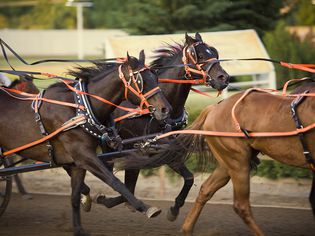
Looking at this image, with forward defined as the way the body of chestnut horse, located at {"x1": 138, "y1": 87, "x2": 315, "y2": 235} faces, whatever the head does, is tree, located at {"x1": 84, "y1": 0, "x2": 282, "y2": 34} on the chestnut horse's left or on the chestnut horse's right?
on the chestnut horse's left

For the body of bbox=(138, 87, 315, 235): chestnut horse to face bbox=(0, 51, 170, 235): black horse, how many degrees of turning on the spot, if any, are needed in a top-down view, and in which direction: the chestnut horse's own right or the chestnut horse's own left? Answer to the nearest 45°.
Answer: approximately 180°

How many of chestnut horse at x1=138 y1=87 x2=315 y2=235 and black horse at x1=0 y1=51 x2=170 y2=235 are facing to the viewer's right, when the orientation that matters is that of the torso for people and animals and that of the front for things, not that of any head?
2

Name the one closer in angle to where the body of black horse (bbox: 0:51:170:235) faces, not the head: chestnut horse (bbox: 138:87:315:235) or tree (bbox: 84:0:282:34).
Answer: the chestnut horse

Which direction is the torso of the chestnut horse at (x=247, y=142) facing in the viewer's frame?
to the viewer's right

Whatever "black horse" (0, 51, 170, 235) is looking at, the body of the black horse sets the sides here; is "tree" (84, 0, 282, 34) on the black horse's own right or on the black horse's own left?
on the black horse's own left

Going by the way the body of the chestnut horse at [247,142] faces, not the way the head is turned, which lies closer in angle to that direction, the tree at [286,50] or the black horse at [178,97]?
the tree

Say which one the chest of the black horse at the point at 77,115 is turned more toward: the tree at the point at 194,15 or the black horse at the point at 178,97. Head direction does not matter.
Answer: the black horse

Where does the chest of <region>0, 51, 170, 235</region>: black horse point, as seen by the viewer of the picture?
to the viewer's right

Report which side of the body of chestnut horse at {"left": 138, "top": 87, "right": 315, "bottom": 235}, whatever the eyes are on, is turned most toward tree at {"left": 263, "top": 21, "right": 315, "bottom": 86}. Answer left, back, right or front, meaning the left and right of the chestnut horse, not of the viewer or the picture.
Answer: left
